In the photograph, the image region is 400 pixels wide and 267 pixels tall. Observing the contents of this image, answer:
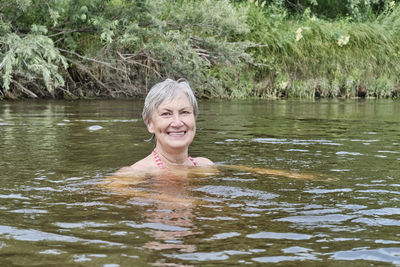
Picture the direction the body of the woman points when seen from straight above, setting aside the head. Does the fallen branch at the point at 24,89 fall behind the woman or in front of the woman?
behind

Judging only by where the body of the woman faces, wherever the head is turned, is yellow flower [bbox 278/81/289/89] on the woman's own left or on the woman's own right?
on the woman's own left

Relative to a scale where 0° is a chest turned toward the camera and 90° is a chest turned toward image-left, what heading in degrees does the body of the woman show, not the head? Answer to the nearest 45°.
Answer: approximately 315°
